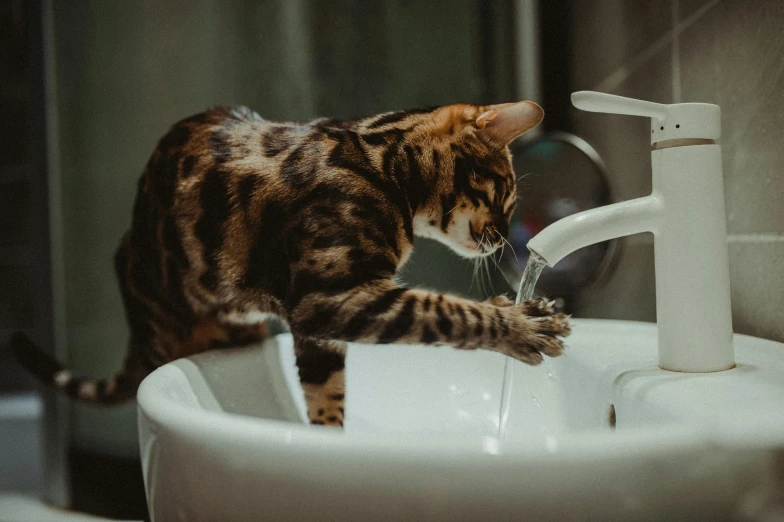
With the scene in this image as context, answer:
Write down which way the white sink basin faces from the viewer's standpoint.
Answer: facing to the left of the viewer

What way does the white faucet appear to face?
to the viewer's left

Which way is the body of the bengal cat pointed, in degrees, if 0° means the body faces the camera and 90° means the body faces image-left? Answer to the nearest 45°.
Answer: approximately 270°
